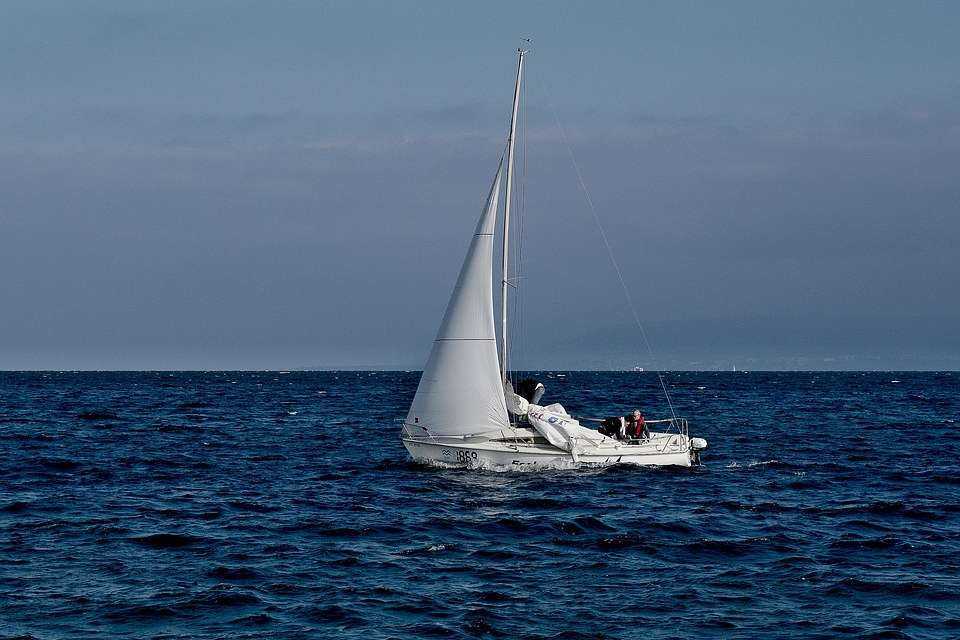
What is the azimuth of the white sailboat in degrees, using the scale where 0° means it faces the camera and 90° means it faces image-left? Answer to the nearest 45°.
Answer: approximately 90°
